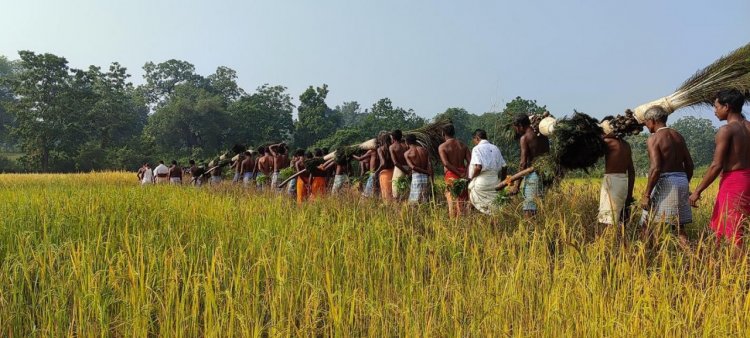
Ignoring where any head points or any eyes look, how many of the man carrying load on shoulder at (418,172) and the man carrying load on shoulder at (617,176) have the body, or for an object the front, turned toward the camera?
0

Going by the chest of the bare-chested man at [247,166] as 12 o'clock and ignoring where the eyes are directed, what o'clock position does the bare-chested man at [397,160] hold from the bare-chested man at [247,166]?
the bare-chested man at [397,160] is roughly at 7 o'clock from the bare-chested man at [247,166].

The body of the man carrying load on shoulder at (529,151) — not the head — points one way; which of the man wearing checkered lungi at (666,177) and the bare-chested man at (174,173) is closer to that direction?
the bare-chested man

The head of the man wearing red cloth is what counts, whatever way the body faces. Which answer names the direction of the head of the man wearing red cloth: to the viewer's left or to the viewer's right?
to the viewer's left

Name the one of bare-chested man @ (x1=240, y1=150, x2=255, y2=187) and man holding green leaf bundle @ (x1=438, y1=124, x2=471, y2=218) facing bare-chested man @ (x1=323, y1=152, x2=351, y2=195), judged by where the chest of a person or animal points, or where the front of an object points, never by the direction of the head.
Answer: the man holding green leaf bundle

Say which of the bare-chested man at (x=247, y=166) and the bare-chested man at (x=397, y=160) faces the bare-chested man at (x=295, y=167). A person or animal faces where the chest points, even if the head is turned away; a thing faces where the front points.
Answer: the bare-chested man at (x=397, y=160)

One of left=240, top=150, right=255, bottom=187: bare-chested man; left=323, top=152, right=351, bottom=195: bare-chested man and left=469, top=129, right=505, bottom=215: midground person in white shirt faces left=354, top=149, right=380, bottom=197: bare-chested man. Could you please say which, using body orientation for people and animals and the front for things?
the midground person in white shirt

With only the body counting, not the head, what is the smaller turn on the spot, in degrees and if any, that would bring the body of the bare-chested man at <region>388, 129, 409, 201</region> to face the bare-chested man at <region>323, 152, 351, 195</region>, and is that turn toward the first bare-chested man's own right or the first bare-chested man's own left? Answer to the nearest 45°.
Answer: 0° — they already face them

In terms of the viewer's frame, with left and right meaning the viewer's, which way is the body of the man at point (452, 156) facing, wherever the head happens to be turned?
facing away from the viewer and to the left of the viewer

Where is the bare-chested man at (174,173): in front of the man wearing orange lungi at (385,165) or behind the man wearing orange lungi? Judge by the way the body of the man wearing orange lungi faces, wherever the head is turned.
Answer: in front

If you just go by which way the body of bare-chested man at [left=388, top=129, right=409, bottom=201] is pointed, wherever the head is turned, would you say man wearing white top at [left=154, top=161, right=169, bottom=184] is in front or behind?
in front
